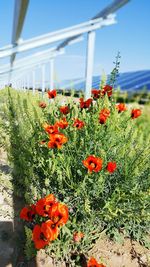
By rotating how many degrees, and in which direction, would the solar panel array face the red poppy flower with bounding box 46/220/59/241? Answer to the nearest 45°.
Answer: approximately 45° to its left

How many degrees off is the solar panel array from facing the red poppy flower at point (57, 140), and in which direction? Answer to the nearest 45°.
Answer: approximately 45° to its left

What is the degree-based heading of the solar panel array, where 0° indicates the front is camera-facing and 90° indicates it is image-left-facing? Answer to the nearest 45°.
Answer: approximately 45°

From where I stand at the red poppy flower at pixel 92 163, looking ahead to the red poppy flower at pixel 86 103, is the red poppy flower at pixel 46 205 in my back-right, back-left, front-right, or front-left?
back-left

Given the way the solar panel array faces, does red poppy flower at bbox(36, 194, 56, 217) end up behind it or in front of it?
in front

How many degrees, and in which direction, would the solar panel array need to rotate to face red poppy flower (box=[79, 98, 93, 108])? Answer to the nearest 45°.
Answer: approximately 45° to its left

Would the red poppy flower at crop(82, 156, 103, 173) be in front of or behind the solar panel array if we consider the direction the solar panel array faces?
in front
